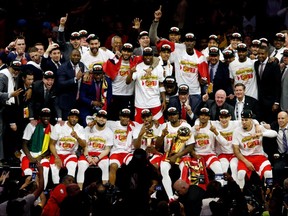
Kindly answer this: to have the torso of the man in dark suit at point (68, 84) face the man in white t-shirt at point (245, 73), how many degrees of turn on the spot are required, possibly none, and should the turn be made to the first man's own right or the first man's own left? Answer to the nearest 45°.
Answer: approximately 45° to the first man's own left

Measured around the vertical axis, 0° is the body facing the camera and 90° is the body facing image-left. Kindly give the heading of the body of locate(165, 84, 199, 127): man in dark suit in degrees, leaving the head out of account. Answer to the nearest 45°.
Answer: approximately 0°

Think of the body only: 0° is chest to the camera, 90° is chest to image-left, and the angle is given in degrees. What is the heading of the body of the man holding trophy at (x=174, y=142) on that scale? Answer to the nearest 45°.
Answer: approximately 0°

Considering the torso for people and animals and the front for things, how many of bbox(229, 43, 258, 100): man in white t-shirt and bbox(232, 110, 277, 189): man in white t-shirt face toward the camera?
2

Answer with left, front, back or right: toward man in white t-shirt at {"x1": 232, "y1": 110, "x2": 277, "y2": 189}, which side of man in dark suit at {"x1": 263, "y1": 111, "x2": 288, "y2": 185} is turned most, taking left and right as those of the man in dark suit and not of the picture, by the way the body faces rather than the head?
right

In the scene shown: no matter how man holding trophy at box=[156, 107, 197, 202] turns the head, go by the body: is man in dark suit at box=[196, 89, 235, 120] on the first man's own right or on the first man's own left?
on the first man's own left

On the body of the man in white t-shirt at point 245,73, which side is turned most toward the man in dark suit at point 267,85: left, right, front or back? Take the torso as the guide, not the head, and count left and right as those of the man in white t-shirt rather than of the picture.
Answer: left

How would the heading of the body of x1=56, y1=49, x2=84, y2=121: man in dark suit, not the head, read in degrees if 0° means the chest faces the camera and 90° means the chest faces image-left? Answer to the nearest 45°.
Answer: approximately 315°
